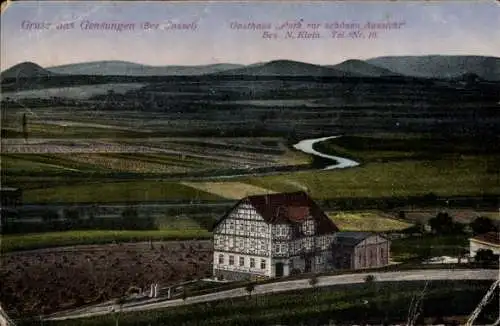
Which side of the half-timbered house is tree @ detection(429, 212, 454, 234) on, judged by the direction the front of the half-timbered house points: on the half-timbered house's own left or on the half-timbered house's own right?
on the half-timbered house's own left

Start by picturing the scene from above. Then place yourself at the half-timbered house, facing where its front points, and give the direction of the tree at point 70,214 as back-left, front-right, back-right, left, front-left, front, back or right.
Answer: back-right

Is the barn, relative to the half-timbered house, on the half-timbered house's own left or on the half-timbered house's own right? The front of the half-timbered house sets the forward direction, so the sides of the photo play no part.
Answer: on the half-timbered house's own left
